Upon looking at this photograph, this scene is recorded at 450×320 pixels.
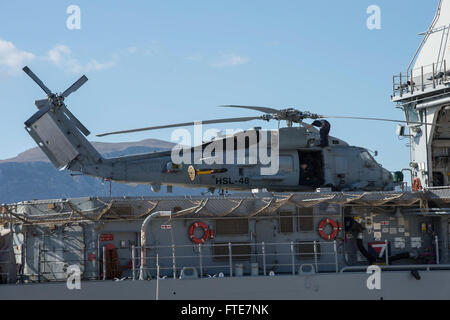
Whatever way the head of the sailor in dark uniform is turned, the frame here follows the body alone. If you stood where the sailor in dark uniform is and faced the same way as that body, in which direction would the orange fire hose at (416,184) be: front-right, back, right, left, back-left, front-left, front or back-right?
back-right

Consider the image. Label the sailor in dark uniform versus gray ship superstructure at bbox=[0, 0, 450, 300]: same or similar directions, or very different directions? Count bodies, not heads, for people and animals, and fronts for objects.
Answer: very different directions

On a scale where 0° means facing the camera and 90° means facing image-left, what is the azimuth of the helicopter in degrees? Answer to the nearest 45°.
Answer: approximately 270°

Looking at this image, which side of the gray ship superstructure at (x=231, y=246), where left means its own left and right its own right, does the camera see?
right
